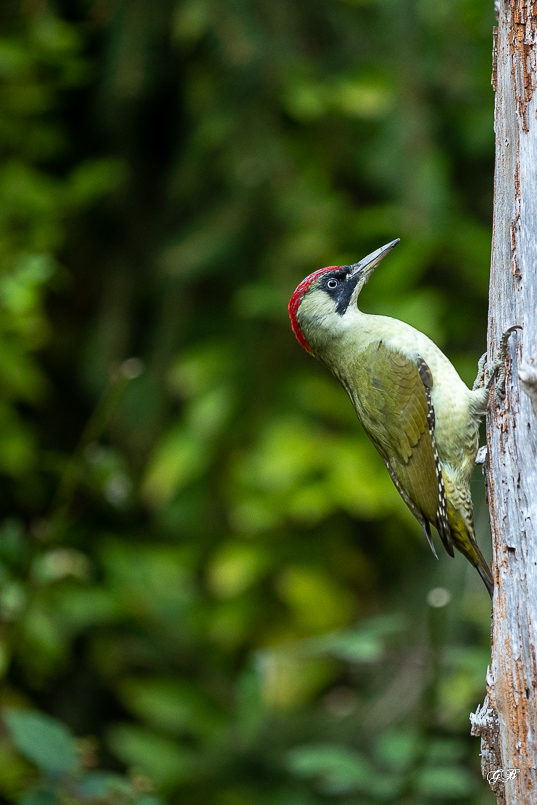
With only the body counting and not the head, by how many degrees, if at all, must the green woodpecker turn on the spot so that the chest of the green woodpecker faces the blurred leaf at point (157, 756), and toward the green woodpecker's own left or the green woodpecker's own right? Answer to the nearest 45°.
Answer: approximately 135° to the green woodpecker's own left

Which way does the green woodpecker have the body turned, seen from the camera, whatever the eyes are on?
to the viewer's right
